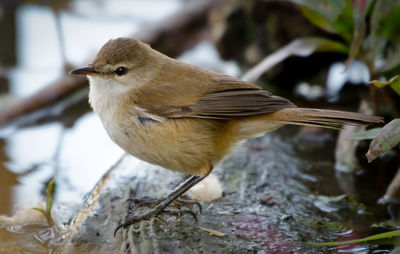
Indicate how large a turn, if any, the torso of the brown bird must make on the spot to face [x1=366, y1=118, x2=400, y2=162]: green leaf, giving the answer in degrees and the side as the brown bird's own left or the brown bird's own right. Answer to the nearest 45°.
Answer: approximately 135° to the brown bird's own left

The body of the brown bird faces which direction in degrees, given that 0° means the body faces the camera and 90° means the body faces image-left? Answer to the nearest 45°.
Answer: approximately 90°

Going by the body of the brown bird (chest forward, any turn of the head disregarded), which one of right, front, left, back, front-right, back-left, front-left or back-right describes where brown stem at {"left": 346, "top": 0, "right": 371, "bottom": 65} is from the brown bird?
back
